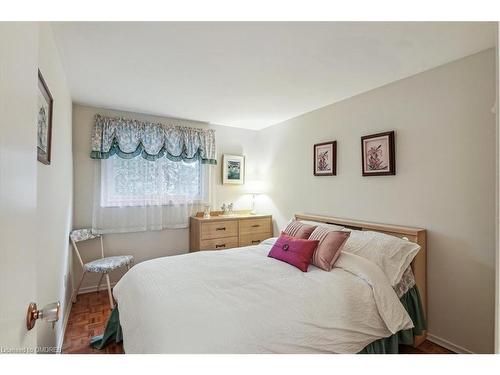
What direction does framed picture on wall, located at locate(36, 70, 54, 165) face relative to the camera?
to the viewer's right

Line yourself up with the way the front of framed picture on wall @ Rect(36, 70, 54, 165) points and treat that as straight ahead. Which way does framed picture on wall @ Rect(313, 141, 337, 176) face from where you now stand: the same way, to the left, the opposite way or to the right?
the opposite way

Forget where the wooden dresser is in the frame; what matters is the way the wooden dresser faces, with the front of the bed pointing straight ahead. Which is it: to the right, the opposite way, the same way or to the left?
to the left

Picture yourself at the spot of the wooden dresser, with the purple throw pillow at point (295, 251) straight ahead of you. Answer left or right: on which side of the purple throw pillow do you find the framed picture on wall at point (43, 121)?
right

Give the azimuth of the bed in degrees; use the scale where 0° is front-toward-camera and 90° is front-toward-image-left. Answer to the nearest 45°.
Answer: approximately 45°

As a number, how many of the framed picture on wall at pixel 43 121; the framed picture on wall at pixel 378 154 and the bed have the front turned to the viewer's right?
1

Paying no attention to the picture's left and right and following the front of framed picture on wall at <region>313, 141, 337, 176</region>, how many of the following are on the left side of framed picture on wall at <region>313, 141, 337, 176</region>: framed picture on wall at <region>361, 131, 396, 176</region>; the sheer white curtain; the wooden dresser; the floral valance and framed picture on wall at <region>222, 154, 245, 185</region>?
1

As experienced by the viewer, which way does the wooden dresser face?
facing the viewer and to the right of the viewer

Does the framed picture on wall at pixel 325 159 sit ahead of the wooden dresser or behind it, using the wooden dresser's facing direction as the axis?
ahead

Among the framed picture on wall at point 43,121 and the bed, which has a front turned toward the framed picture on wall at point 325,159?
the framed picture on wall at point 43,121

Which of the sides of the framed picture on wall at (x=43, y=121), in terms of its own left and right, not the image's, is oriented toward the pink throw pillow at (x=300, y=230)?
front

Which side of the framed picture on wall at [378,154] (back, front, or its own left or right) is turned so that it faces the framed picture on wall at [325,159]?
right

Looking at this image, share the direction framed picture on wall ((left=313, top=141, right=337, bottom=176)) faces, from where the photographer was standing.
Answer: facing the viewer and to the left of the viewer

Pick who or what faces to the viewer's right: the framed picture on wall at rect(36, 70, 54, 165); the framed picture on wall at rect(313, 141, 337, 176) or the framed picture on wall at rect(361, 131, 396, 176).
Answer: the framed picture on wall at rect(36, 70, 54, 165)
